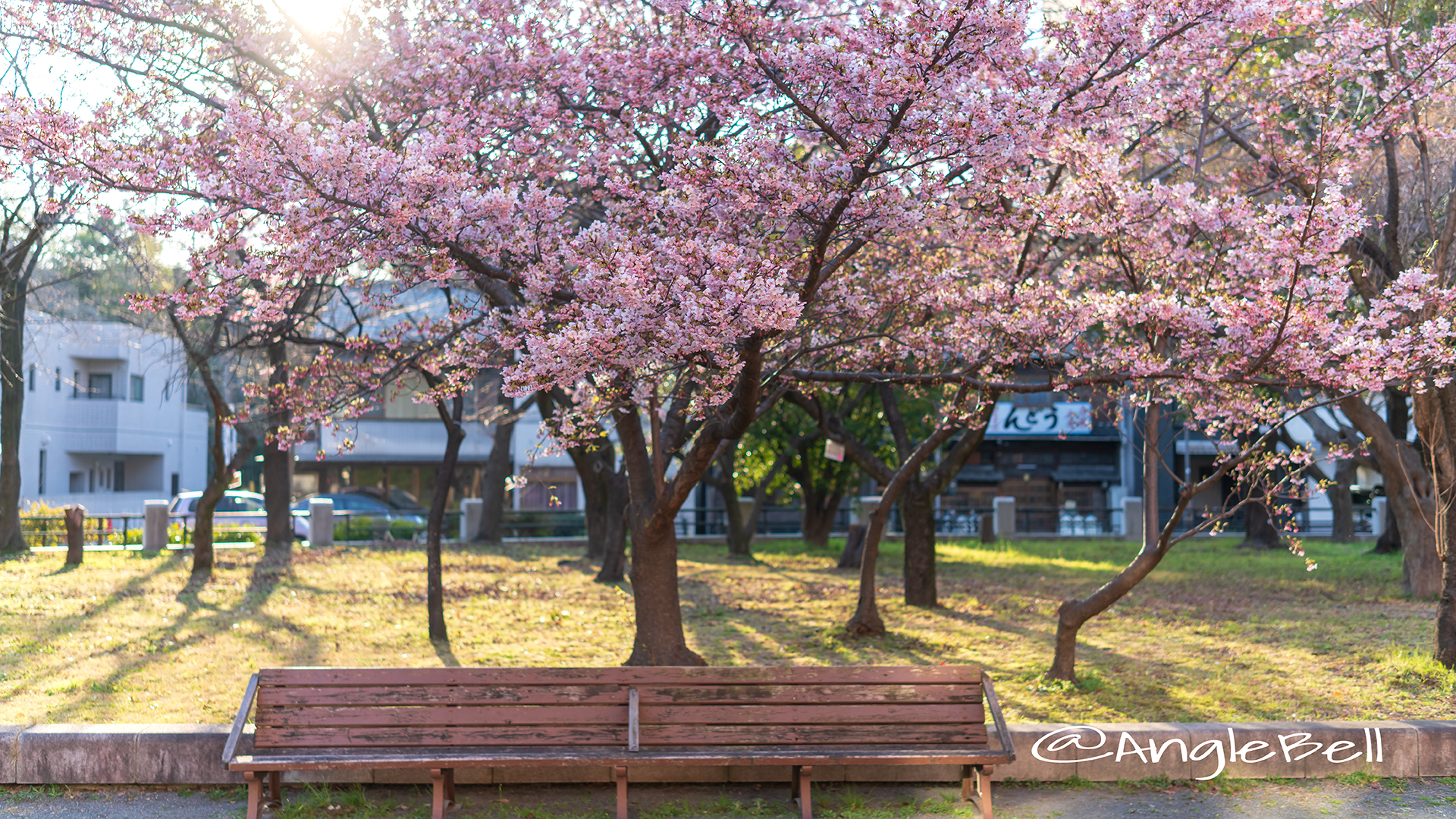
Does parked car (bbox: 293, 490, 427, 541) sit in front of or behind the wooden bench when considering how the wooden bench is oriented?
behind

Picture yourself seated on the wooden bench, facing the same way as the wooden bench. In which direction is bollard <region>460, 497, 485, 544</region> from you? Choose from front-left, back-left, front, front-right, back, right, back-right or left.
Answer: back

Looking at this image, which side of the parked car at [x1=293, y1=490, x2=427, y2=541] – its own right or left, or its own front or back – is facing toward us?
right

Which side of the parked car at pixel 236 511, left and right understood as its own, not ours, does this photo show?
right

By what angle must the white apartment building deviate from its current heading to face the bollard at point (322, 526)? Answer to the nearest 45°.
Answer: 0° — it already faces it
